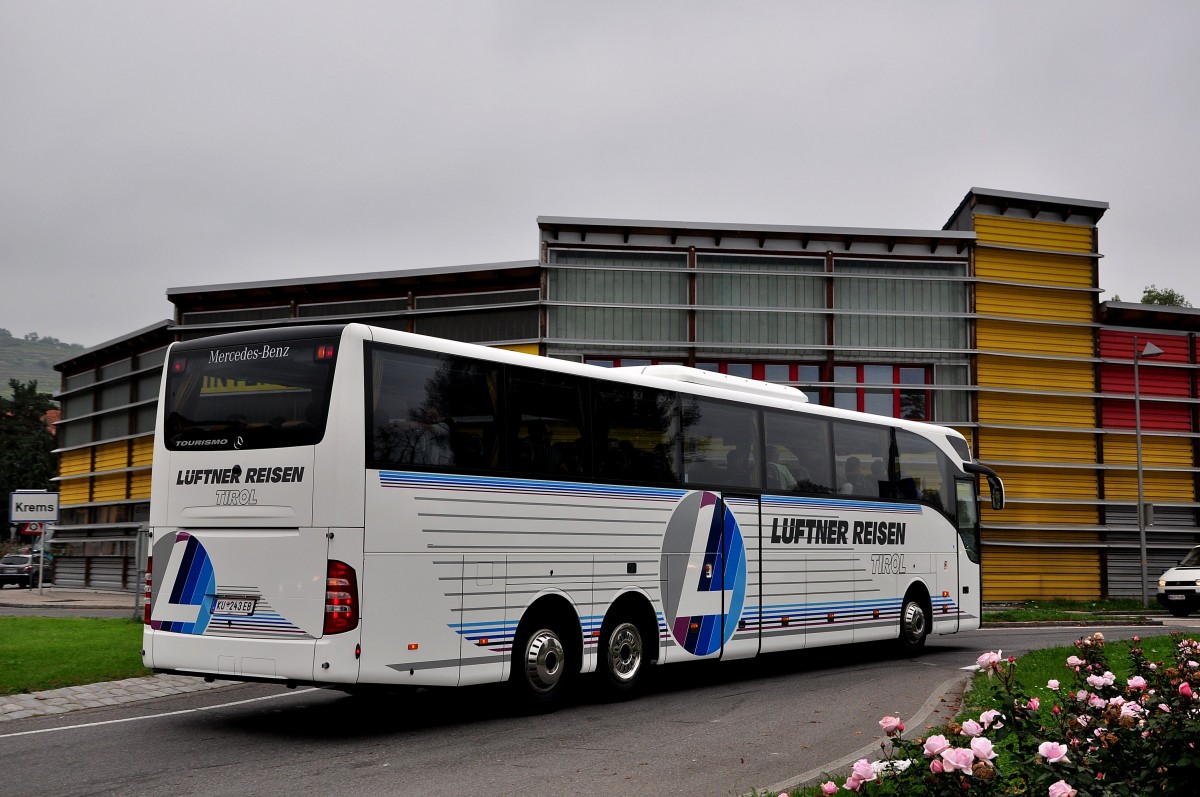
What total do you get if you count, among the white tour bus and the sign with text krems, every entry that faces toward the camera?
1

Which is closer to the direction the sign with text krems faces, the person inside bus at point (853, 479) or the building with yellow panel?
the person inside bus

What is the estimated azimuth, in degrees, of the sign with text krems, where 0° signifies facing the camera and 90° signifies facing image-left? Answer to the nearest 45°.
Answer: approximately 0°

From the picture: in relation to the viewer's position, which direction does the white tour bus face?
facing away from the viewer and to the right of the viewer

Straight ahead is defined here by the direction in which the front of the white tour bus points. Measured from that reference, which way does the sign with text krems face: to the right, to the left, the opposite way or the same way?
to the right
